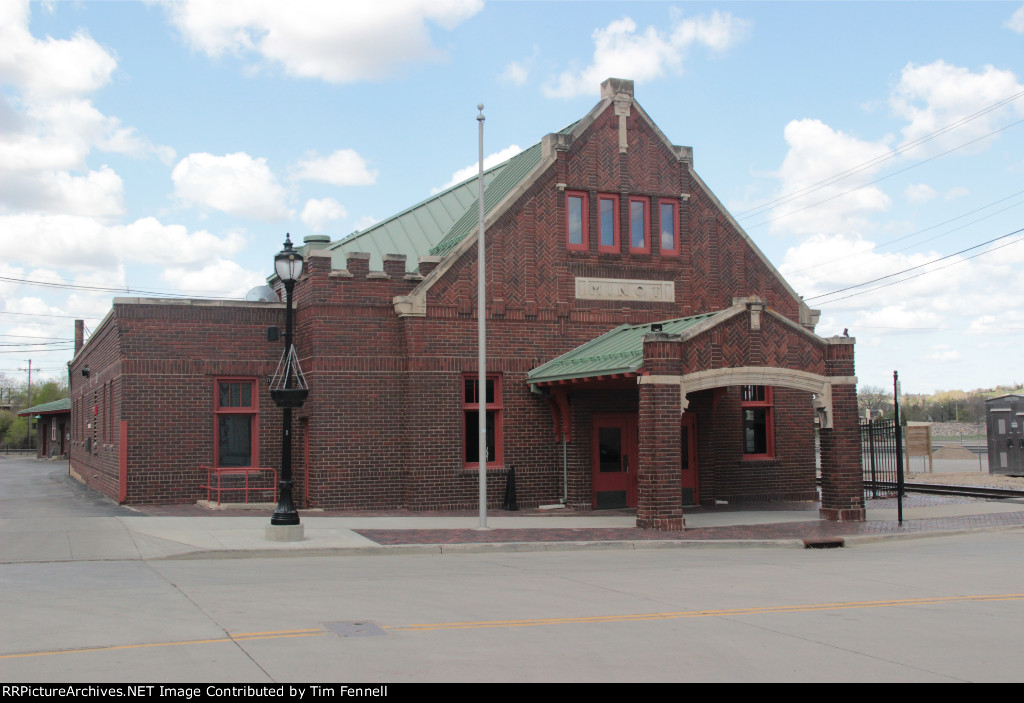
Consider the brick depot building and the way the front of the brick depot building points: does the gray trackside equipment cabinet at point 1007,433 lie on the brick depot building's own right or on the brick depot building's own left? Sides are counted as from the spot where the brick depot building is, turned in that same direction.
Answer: on the brick depot building's own left

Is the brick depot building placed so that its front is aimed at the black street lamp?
no

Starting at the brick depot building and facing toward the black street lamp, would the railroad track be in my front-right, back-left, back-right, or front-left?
back-left

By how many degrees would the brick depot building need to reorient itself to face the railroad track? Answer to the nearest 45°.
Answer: approximately 90° to its left

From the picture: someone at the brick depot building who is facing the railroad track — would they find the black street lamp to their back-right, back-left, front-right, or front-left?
back-right

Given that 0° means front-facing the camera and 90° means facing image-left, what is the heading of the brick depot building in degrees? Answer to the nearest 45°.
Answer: approximately 315°
